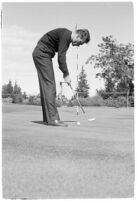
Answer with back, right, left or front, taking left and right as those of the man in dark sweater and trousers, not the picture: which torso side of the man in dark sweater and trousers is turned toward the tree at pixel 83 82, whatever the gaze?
left

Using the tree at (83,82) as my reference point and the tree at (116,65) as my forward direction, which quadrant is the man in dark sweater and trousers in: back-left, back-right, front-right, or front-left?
back-right

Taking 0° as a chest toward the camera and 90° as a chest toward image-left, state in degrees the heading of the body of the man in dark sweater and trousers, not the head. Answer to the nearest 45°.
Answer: approximately 270°

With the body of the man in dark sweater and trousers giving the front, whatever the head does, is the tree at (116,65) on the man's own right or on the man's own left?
on the man's own left
